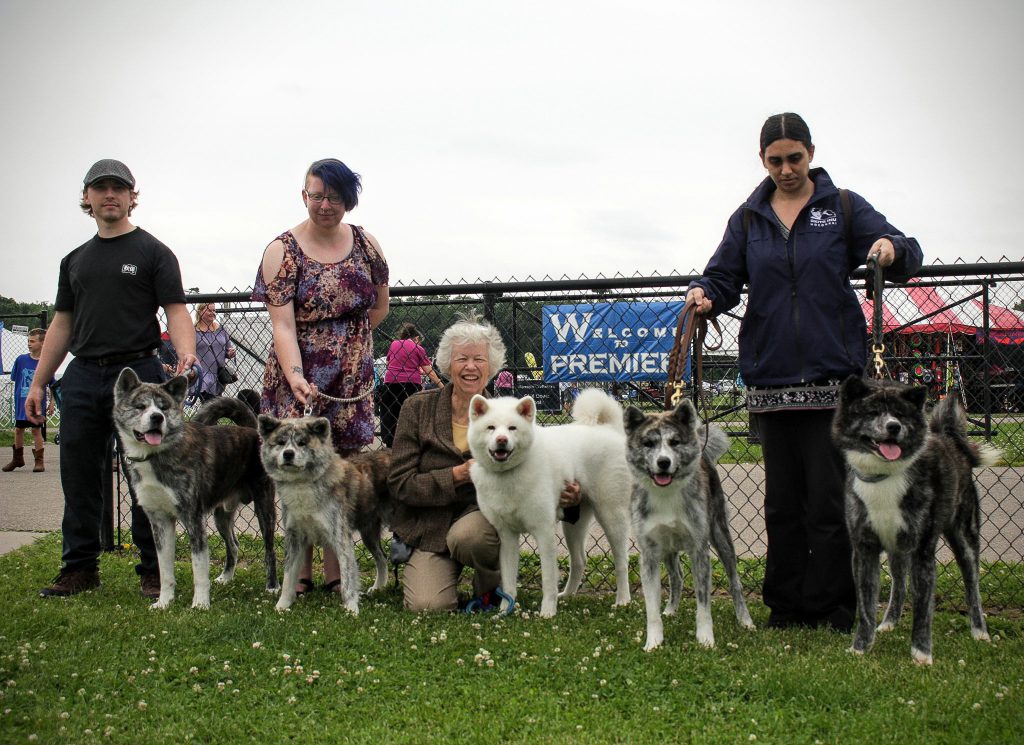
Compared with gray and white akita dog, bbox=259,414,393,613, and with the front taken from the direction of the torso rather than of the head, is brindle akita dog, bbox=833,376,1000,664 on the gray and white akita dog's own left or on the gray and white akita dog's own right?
on the gray and white akita dog's own left

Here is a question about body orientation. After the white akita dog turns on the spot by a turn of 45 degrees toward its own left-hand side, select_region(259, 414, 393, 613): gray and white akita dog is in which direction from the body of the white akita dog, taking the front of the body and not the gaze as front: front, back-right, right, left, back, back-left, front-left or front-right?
right

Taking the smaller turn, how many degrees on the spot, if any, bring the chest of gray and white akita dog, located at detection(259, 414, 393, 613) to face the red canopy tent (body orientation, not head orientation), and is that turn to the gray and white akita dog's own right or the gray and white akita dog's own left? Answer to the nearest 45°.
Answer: approximately 135° to the gray and white akita dog's own left

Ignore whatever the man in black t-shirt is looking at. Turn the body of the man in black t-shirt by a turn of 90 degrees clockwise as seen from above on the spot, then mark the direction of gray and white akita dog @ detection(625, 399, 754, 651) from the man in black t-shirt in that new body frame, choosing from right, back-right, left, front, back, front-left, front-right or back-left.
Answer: back-left

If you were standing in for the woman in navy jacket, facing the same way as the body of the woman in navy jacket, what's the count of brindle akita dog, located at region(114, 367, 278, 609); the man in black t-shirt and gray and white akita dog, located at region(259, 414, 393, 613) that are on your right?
3

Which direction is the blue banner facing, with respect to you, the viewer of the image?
facing the viewer

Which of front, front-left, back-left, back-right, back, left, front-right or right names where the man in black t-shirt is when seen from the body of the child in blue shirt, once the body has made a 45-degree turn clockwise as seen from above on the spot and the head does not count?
left

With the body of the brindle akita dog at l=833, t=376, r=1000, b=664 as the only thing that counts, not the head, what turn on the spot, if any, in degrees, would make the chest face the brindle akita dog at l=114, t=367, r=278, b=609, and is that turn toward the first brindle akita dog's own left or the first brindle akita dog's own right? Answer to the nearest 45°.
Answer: approximately 45° to the first brindle akita dog's own right

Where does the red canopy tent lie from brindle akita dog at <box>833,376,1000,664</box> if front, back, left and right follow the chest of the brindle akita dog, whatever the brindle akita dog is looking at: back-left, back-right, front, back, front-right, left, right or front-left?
back-right

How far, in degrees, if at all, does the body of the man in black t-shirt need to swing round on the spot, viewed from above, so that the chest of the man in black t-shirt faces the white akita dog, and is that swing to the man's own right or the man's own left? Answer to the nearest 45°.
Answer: approximately 45° to the man's own left

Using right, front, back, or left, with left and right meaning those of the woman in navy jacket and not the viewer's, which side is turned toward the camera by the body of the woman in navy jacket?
front

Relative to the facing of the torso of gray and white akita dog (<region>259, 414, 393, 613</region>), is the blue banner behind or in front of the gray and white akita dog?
behind

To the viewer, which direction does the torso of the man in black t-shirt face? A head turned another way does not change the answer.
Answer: toward the camera

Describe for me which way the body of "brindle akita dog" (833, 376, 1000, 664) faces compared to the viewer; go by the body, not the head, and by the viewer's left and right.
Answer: facing the viewer and to the left of the viewer
